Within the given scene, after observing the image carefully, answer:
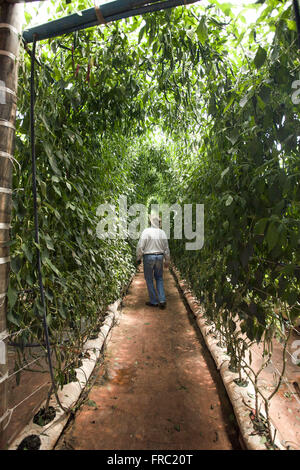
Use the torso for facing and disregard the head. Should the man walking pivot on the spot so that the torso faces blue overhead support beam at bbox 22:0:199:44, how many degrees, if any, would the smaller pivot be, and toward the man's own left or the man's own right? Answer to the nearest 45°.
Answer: approximately 180°

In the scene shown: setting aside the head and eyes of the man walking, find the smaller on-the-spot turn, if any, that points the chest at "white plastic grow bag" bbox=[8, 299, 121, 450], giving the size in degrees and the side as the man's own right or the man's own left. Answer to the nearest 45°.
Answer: approximately 180°

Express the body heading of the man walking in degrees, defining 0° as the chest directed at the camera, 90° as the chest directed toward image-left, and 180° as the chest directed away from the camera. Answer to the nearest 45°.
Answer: approximately 180°

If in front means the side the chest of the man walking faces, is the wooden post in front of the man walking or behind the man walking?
behind

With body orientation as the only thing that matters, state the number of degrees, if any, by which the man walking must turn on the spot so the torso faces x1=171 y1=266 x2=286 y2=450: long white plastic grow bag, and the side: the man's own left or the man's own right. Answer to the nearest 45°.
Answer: approximately 180°
